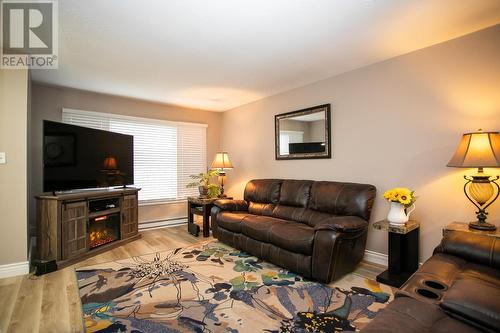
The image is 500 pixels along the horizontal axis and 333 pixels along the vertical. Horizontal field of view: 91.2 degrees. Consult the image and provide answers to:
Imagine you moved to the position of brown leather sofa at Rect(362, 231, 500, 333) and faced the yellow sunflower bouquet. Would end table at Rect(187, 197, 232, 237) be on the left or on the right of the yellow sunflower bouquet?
left

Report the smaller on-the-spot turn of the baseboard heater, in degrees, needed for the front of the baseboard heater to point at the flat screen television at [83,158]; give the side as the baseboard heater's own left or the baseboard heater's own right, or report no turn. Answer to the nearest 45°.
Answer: approximately 90° to the baseboard heater's own right

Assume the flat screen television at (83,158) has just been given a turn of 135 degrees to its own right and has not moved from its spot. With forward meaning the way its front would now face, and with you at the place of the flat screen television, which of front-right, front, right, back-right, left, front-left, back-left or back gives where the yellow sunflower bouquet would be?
back-left

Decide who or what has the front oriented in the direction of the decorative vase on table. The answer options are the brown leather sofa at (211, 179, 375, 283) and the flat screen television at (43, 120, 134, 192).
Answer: the flat screen television

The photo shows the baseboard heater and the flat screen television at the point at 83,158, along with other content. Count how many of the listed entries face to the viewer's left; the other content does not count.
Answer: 0

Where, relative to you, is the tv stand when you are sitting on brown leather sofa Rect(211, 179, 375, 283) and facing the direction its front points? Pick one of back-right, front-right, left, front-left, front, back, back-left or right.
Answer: front-right

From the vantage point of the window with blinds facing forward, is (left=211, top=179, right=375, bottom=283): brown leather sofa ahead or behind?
ahead

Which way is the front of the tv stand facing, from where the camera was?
facing the viewer and to the right of the viewer

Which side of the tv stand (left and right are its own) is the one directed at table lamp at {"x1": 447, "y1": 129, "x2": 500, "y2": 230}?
front

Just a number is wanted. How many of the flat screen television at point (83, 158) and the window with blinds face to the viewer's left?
0

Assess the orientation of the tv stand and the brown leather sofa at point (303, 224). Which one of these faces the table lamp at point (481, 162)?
the tv stand

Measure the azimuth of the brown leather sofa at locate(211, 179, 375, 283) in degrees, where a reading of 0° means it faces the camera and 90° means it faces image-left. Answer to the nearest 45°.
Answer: approximately 45°

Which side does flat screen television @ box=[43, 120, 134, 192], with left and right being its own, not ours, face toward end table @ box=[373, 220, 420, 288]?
front

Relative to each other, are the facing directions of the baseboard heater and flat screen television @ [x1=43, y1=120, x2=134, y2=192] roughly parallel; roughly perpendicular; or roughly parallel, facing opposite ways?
roughly parallel

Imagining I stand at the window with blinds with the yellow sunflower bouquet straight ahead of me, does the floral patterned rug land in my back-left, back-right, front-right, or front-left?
front-right

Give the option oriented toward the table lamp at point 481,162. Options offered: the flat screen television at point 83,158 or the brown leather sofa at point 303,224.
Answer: the flat screen television

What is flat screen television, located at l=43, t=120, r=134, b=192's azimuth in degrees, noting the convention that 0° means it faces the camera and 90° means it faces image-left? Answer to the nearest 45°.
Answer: approximately 315°

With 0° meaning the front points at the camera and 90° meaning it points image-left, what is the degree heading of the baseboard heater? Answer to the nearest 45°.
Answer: approximately 315°
